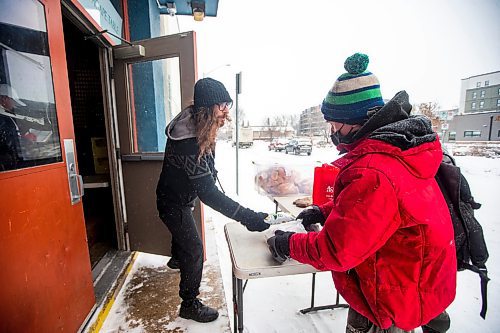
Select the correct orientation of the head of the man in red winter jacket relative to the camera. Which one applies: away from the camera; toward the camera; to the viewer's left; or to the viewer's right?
to the viewer's left

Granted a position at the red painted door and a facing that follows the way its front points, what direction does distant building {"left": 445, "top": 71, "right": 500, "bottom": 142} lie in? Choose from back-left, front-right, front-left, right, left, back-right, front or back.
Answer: front-left

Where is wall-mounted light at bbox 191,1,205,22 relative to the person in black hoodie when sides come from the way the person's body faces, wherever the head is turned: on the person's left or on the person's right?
on the person's left

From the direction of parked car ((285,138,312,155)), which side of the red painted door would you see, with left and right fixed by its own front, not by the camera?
left

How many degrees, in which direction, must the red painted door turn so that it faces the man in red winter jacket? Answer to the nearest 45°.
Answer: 0° — it already faces them

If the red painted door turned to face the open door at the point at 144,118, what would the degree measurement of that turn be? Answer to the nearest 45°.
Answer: approximately 90° to its left

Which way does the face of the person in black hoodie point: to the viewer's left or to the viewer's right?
to the viewer's right

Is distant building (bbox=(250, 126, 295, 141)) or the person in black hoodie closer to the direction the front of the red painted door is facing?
the person in black hoodie

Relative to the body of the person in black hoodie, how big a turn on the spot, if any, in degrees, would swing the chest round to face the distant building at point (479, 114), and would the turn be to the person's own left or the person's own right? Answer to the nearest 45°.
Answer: approximately 45° to the person's own left

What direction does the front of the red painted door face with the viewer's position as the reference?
facing the viewer and to the right of the viewer

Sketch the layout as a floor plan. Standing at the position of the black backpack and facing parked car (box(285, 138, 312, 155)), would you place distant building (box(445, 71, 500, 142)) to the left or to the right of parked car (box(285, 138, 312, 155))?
right

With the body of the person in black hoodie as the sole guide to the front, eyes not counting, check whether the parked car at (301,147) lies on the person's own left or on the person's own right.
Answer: on the person's own left

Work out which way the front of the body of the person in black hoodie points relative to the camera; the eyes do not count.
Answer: to the viewer's right

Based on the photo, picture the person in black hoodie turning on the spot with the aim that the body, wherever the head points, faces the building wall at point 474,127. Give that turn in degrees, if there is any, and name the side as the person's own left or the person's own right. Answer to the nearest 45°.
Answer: approximately 45° to the person's own left

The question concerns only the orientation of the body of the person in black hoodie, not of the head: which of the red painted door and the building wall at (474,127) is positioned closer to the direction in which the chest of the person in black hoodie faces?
the building wall

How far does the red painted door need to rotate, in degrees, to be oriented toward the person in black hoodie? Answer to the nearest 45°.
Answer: approximately 45° to its left

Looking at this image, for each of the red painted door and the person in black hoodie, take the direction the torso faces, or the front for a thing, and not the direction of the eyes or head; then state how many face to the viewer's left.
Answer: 0

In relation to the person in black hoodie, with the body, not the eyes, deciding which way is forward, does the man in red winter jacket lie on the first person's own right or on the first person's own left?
on the first person's own right
